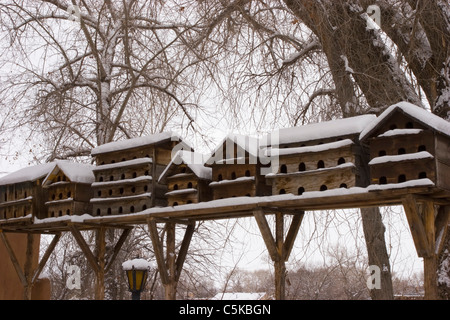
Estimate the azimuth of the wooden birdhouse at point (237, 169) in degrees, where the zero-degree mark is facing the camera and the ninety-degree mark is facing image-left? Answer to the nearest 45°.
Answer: approximately 45°

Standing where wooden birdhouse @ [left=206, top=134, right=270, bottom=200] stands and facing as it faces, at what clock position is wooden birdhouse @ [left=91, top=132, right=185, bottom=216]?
wooden birdhouse @ [left=91, top=132, right=185, bottom=216] is roughly at 3 o'clock from wooden birdhouse @ [left=206, top=134, right=270, bottom=200].

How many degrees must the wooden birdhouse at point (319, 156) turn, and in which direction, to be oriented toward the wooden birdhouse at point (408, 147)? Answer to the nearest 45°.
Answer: approximately 90° to its left

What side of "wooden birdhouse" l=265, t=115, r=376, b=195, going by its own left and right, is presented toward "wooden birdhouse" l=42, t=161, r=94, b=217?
right

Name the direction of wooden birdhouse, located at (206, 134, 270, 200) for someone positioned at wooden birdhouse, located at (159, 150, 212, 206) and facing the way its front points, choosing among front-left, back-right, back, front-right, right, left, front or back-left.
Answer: left

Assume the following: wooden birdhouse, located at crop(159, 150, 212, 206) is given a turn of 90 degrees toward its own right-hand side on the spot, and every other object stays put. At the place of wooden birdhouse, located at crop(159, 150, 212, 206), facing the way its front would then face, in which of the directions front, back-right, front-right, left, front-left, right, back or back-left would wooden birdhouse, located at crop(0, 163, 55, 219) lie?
front

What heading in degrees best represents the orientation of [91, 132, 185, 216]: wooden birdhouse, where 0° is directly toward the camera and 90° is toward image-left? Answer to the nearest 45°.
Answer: approximately 45°

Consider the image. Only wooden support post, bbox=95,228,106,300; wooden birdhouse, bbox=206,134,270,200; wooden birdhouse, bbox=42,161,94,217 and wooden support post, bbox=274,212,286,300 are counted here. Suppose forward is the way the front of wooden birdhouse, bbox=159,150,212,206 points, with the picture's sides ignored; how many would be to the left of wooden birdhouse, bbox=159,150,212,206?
2
